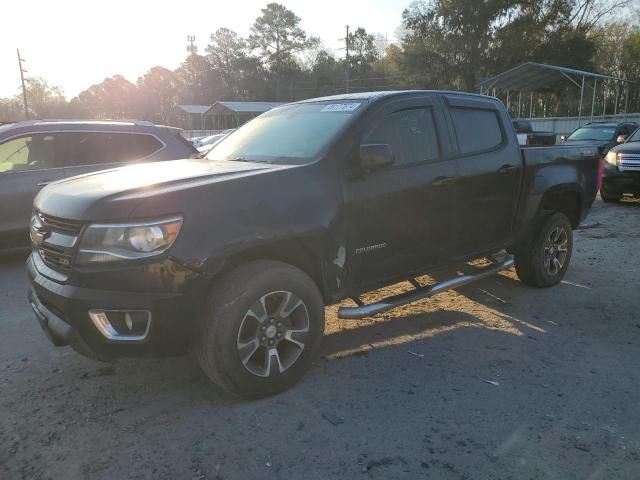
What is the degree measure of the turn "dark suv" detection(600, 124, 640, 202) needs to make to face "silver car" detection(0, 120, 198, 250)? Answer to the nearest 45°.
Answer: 0° — it already faces it

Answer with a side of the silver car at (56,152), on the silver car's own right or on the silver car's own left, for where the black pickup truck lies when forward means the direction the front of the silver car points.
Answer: on the silver car's own left

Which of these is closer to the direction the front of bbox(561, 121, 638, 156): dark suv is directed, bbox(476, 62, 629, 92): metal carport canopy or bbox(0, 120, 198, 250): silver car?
the silver car

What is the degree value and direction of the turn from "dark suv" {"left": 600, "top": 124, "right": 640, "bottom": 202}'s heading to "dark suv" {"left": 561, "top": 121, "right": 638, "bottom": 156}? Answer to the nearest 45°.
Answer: approximately 135° to its right

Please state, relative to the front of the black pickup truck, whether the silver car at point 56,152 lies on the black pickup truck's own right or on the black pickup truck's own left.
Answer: on the black pickup truck's own right

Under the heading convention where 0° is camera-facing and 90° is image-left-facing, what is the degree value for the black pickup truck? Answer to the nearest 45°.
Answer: approximately 45°

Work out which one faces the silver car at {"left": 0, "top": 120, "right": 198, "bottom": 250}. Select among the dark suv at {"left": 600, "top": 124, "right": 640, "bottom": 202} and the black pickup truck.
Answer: the dark suv

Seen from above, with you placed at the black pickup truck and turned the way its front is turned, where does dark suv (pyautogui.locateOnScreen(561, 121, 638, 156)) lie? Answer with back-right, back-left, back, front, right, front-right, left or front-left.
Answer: back

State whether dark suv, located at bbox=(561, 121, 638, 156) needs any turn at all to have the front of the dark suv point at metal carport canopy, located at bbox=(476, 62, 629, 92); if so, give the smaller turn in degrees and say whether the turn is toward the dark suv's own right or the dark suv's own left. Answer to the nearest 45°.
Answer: approximately 135° to the dark suv's own right

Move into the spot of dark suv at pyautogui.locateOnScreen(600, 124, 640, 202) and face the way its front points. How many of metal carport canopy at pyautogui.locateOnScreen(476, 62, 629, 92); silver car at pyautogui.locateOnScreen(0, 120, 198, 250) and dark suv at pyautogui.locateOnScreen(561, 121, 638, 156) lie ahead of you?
1

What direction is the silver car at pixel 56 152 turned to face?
to the viewer's left
